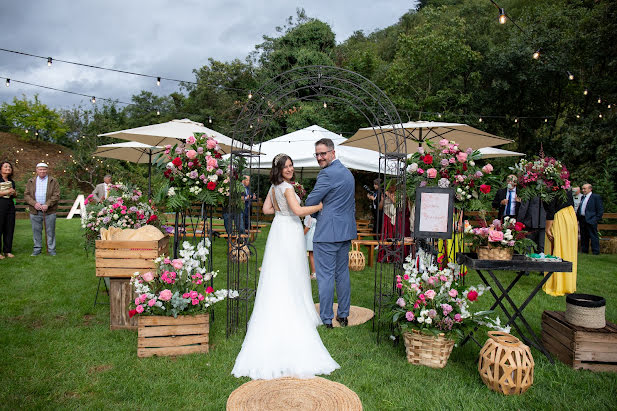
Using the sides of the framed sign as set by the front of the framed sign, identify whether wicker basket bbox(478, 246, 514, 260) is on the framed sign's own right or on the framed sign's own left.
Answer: on the framed sign's own left

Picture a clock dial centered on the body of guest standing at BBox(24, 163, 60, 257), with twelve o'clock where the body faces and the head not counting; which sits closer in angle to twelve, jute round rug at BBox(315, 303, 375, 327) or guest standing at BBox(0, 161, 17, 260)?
the jute round rug

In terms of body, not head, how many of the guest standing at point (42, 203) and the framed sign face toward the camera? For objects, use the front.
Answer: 2

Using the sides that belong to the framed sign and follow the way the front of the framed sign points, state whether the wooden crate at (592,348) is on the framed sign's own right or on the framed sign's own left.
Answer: on the framed sign's own left

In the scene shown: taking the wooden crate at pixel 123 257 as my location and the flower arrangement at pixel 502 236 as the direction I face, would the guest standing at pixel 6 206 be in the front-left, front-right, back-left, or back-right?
back-left

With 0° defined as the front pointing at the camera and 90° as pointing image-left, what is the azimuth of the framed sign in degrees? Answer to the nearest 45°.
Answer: approximately 0°

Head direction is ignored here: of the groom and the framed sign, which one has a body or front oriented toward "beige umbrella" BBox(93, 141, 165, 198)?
the groom

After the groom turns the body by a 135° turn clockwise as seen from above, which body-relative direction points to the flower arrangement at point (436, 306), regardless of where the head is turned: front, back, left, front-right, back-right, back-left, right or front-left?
front-right

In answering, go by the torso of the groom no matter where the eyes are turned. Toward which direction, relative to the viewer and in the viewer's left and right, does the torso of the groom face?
facing away from the viewer and to the left of the viewer
